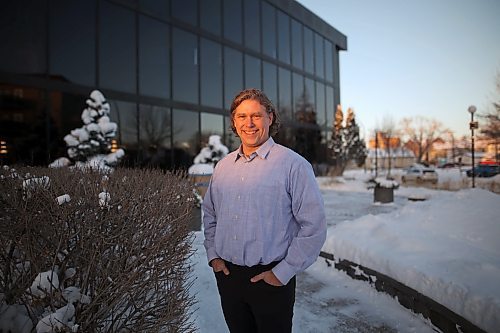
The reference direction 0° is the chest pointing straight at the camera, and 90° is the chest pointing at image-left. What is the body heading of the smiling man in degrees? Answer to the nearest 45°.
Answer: approximately 45°

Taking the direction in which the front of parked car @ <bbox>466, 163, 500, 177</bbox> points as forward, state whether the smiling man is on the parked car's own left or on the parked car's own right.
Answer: on the parked car's own left

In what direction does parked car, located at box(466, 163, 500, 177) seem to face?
to the viewer's left

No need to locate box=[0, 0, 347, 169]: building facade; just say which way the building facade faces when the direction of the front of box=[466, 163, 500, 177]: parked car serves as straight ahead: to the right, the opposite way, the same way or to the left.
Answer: the opposite way

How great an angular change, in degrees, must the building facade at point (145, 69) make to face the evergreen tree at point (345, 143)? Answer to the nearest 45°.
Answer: approximately 90° to its left

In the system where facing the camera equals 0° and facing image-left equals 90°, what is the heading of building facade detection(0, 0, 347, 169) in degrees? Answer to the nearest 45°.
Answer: approximately 315°

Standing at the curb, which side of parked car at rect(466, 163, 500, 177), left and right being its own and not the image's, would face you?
left

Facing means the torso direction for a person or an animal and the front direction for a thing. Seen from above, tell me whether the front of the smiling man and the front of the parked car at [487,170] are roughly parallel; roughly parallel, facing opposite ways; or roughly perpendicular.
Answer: roughly perpendicular

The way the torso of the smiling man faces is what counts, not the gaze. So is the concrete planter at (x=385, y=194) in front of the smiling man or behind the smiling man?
behind

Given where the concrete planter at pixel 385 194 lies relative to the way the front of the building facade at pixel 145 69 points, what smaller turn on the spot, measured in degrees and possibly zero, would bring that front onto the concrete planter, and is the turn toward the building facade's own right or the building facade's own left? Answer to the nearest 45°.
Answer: approximately 45° to the building facade's own left
